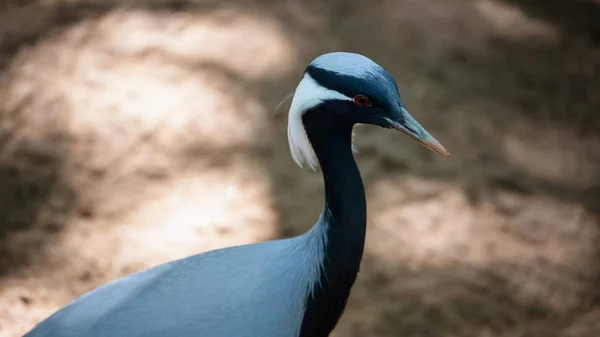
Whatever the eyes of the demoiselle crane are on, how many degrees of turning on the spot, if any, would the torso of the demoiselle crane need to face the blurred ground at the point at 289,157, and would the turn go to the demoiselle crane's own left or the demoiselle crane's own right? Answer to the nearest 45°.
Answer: approximately 90° to the demoiselle crane's own left

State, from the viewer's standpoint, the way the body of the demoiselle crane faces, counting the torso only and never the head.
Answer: to the viewer's right
